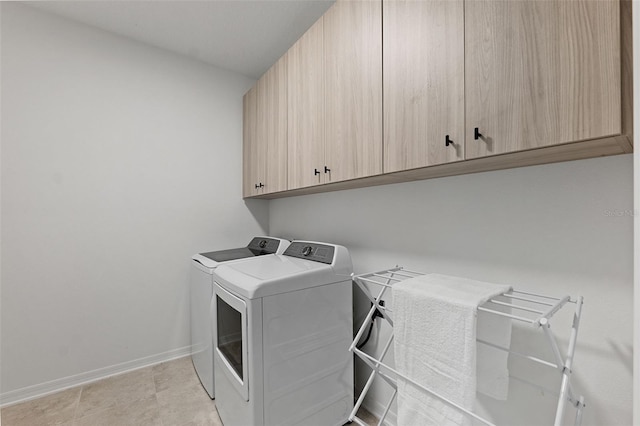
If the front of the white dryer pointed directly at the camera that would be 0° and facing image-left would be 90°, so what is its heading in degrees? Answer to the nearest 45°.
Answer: approximately 45°

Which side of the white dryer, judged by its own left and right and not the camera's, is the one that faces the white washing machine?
right

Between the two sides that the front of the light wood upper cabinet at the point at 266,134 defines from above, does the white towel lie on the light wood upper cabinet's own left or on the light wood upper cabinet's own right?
on the light wood upper cabinet's own left

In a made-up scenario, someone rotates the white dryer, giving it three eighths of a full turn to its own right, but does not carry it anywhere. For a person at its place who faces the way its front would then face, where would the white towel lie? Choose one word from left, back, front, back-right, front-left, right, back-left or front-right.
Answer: back-right

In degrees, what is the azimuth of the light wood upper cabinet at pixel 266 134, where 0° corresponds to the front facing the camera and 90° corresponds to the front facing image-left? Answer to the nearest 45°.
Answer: approximately 90°
